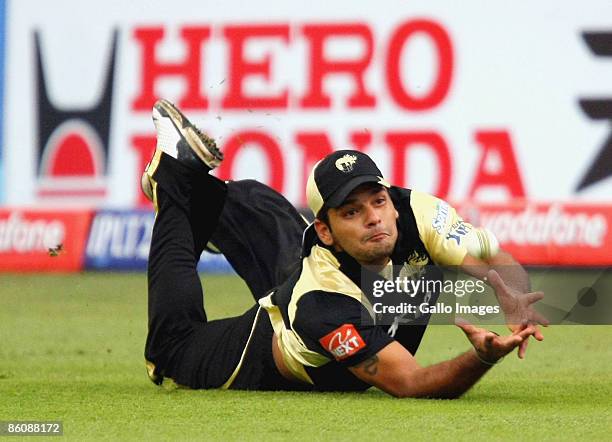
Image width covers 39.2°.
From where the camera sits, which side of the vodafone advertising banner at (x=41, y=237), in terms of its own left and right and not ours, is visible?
front

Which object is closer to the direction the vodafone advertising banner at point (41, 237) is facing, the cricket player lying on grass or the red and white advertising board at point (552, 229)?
the cricket player lying on grass

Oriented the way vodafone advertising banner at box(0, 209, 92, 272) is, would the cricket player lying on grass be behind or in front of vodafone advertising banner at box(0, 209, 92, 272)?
in front

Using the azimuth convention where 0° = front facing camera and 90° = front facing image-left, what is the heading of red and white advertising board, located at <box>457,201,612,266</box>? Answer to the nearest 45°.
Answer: approximately 0°

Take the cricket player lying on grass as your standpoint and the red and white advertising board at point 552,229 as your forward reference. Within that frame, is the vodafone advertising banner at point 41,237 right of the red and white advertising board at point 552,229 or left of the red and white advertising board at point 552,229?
left

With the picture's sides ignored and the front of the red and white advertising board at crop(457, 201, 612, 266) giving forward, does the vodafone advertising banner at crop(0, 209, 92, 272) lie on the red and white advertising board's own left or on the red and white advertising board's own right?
on the red and white advertising board's own right

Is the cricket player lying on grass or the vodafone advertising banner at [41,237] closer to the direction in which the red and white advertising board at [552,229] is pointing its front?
the cricket player lying on grass

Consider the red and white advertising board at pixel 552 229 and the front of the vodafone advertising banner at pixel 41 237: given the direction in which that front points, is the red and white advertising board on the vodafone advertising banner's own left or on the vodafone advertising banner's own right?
on the vodafone advertising banner's own left

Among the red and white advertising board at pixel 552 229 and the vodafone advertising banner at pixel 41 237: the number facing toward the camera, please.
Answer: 2

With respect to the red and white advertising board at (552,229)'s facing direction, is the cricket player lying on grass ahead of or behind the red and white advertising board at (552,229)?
ahead
